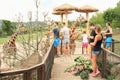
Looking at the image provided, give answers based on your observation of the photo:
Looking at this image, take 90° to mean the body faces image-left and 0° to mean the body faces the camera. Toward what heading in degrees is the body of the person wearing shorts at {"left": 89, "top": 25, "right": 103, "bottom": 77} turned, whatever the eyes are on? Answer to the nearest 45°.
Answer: approximately 90°

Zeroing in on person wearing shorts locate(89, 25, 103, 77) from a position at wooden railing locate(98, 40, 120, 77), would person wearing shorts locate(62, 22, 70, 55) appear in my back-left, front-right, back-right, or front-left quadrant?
front-right

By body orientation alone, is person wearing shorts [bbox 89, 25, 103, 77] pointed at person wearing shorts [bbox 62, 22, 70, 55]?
no
